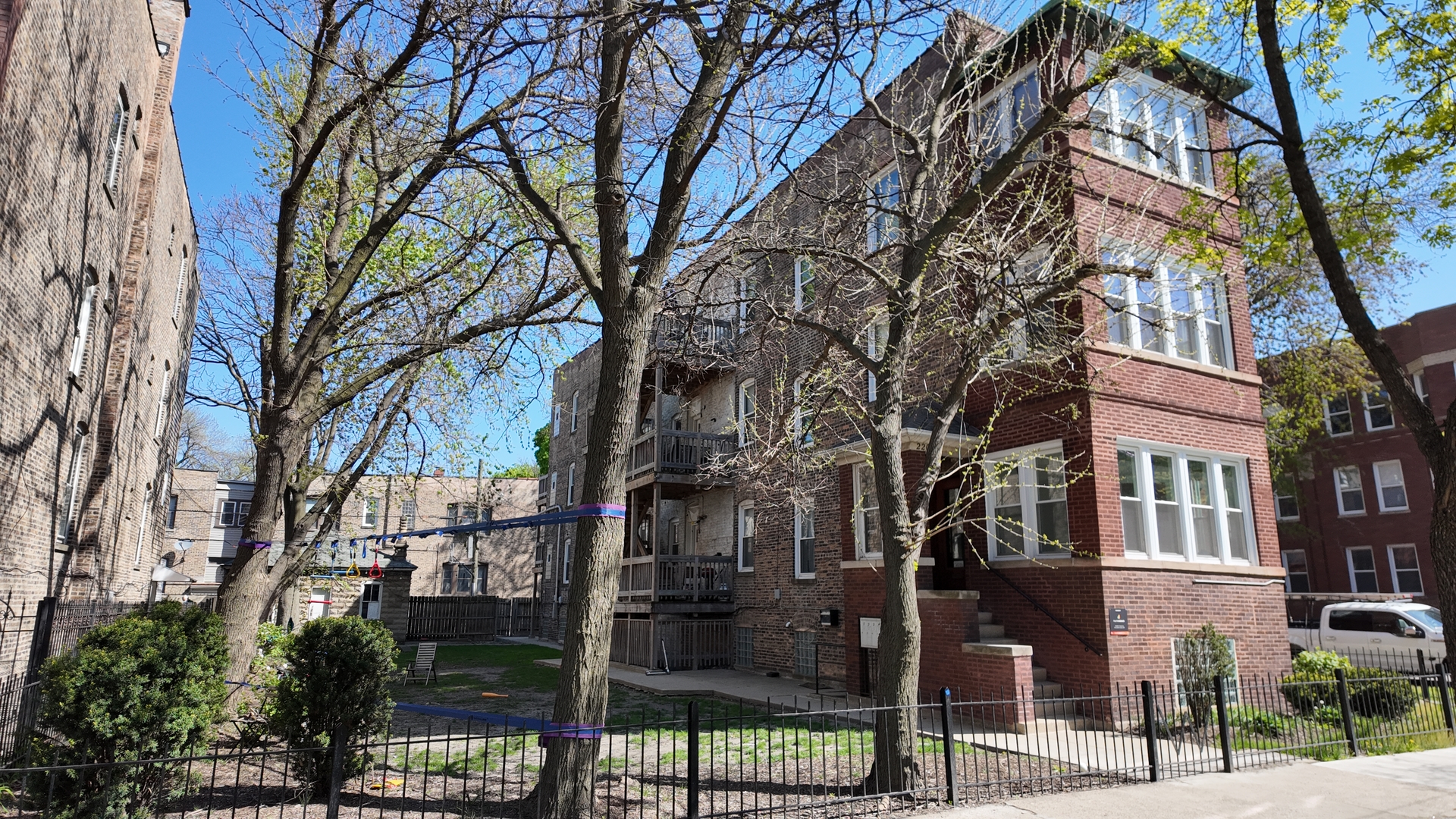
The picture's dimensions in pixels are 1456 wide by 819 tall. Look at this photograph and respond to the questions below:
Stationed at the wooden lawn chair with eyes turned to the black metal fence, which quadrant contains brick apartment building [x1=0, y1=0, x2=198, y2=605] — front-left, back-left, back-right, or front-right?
front-right

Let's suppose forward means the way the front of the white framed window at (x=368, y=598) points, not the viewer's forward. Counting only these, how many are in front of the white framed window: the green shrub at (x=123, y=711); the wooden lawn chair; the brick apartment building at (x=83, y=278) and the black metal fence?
4

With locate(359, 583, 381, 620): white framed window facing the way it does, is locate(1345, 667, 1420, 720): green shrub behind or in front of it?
in front

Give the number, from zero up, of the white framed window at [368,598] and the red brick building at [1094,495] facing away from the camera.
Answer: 0

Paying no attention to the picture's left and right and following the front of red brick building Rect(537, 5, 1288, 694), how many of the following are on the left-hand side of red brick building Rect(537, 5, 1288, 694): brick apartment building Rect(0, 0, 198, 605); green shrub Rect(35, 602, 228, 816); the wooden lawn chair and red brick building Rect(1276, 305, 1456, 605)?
1

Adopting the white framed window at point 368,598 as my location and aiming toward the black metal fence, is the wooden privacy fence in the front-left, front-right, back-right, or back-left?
front-left

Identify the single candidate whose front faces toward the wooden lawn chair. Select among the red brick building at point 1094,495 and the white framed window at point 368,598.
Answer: the white framed window

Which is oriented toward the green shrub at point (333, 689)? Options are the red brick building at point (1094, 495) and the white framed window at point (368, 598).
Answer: the white framed window

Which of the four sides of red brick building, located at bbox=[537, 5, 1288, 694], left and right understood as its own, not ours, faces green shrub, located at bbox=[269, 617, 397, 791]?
right

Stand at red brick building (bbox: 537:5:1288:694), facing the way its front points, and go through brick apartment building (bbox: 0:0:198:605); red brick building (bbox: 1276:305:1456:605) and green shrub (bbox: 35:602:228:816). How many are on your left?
1

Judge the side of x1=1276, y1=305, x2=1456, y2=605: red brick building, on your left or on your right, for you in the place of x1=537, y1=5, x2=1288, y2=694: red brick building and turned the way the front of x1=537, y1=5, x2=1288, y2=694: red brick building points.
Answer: on your left

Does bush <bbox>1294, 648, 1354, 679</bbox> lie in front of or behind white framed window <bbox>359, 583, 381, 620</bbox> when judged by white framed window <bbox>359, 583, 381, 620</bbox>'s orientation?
in front

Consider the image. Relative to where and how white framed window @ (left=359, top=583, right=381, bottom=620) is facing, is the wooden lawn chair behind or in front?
in front

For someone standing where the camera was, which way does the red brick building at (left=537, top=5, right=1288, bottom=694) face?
facing the viewer and to the right of the viewer

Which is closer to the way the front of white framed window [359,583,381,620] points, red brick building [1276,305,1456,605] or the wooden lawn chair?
the wooden lawn chair

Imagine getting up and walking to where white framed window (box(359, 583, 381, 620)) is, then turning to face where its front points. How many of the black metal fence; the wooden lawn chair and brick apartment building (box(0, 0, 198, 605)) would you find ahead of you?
3

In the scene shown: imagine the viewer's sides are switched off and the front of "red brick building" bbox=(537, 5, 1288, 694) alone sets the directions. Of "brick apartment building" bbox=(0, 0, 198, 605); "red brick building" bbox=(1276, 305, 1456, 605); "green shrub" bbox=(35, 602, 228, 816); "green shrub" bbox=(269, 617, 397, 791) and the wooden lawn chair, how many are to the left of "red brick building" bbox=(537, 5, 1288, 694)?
1

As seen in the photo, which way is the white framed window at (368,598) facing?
toward the camera
